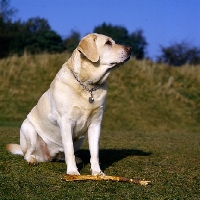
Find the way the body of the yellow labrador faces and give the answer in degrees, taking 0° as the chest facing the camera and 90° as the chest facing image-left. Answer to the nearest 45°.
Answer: approximately 315°
